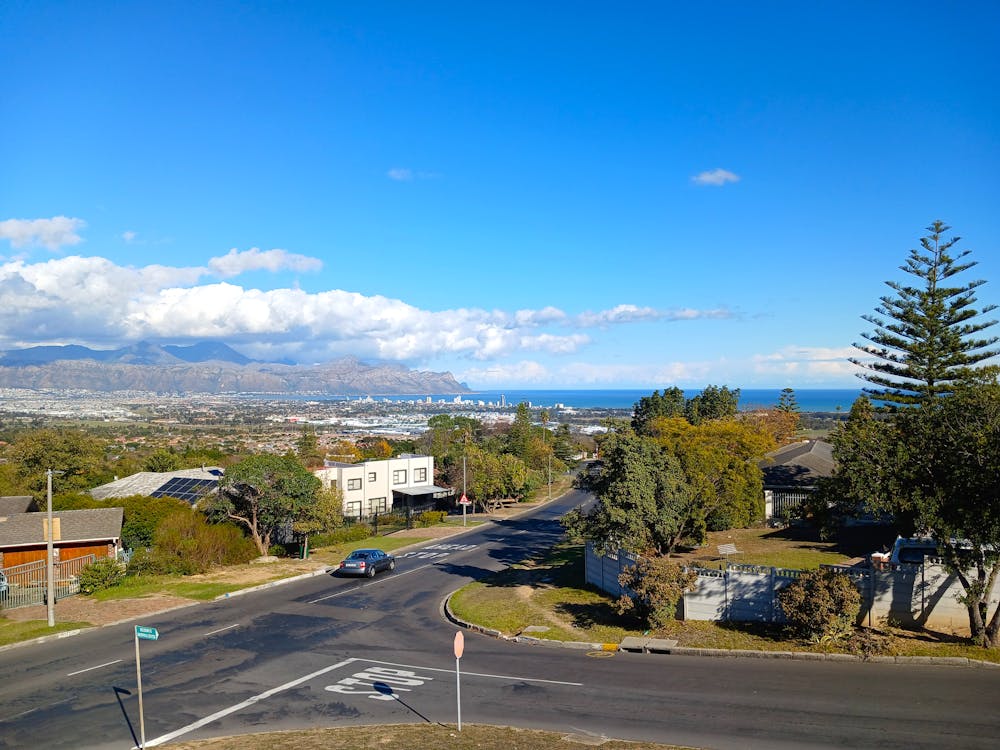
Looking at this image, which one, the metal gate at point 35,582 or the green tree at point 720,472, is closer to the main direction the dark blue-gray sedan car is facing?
the green tree

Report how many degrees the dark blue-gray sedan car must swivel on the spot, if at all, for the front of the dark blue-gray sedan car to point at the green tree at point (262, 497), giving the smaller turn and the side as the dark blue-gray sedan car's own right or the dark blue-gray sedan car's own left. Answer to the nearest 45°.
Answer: approximately 90° to the dark blue-gray sedan car's own left

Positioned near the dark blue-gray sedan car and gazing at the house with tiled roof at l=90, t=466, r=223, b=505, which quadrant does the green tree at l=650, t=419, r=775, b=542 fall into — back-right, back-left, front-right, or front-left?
back-right

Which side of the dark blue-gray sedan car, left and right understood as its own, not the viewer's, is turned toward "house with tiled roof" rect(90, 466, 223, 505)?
left

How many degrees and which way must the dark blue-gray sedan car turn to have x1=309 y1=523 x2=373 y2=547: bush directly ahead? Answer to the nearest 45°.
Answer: approximately 45° to its left

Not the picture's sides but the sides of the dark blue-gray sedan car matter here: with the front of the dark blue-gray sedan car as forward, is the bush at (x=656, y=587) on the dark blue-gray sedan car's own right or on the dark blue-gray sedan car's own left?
on the dark blue-gray sedan car's own right

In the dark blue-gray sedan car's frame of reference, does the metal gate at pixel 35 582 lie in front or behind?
behind

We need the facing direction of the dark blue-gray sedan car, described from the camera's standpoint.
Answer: facing away from the viewer and to the right of the viewer

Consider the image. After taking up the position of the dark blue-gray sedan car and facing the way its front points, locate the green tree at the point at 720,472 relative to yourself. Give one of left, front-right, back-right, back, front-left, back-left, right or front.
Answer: front-right

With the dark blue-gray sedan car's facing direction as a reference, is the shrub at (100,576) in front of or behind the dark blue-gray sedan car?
behind

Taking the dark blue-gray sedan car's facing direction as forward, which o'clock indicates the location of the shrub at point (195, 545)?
The shrub is roughly at 8 o'clock from the dark blue-gray sedan car.

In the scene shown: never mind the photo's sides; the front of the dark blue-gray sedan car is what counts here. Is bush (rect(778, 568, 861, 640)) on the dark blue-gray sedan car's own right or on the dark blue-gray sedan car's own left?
on the dark blue-gray sedan car's own right
